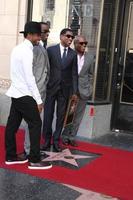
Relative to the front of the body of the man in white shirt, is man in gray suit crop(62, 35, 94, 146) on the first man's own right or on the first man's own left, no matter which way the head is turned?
on the first man's own left

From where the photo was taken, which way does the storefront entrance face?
toward the camera

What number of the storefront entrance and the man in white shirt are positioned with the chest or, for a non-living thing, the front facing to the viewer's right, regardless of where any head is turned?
1

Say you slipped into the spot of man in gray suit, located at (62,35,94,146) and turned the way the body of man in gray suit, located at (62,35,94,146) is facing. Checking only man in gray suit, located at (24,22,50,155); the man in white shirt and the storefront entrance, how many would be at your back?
1

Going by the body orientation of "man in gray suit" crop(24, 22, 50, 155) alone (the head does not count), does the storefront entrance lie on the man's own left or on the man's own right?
on the man's own left

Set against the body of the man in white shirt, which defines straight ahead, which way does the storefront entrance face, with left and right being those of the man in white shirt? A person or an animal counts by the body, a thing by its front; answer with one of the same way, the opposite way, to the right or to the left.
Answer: to the right

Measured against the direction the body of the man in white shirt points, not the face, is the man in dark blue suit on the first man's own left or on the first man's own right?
on the first man's own left

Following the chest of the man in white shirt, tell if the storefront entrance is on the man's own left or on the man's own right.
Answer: on the man's own left

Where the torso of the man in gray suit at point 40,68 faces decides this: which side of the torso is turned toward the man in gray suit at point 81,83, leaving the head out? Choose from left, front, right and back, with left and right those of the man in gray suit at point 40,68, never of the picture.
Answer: left

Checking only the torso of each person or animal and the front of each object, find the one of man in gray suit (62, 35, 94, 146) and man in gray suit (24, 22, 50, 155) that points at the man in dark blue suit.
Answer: man in gray suit (62, 35, 94, 146)

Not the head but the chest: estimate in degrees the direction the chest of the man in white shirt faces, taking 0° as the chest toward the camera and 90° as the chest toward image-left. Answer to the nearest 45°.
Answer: approximately 270°
